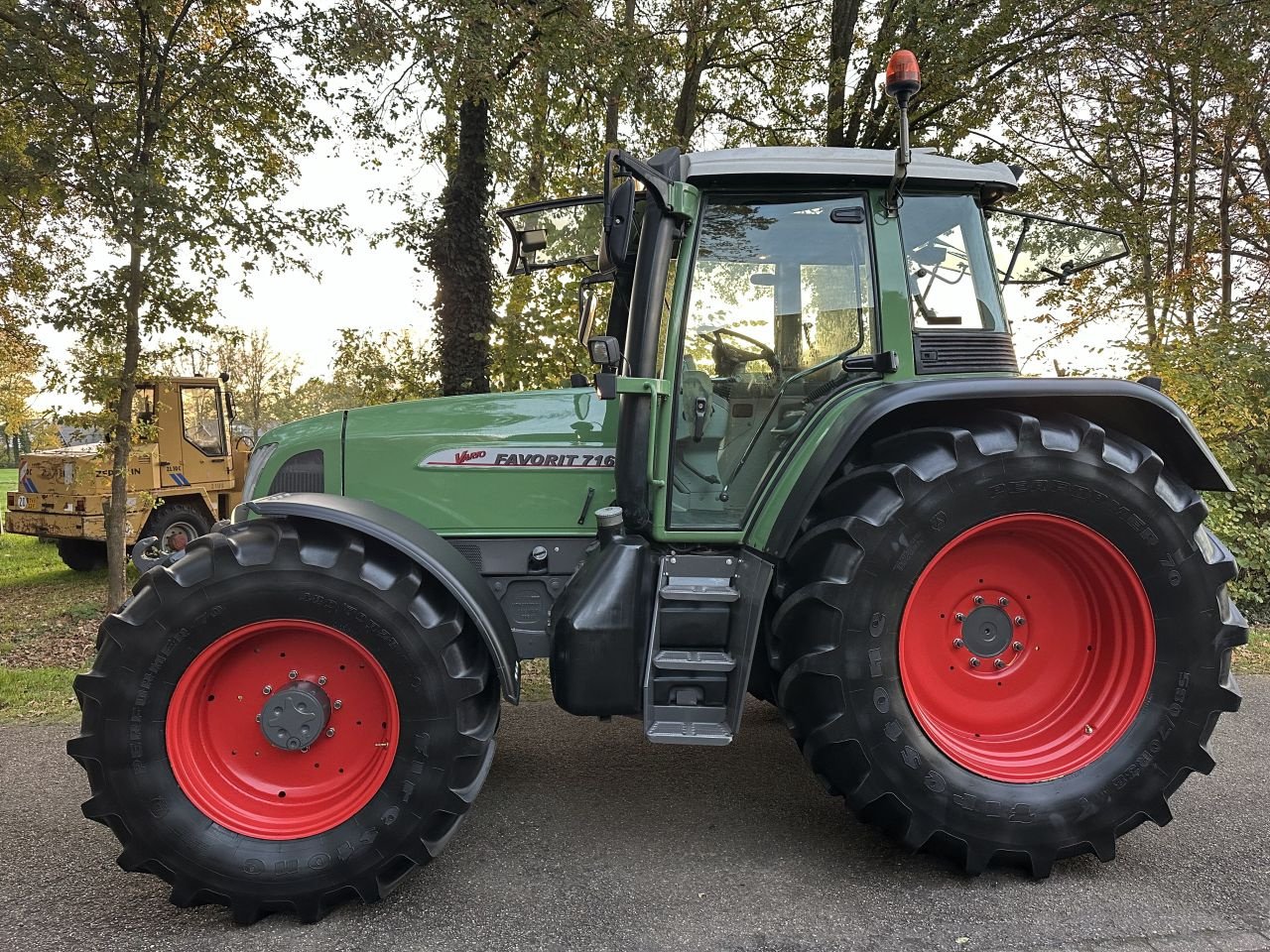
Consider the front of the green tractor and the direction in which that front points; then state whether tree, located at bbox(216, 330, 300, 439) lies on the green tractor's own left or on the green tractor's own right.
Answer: on the green tractor's own right

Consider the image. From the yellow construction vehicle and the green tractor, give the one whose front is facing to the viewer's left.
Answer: the green tractor

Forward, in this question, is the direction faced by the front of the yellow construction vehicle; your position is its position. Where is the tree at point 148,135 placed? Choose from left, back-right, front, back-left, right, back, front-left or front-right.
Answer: back-right

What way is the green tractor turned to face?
to the viewer's left

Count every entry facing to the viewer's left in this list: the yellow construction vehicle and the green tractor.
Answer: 1

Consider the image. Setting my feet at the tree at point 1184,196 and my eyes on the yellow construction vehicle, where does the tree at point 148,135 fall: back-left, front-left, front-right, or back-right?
front-left

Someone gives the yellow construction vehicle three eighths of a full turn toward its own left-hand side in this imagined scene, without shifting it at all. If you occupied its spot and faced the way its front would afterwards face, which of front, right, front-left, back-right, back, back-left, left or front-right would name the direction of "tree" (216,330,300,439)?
right

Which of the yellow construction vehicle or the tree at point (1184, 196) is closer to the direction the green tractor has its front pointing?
the yellow construction vehicle

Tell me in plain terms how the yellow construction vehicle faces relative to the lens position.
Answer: facing away from the viewer and to the right of the viewer

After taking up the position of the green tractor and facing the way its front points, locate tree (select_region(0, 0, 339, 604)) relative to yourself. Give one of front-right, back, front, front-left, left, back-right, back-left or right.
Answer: front-right

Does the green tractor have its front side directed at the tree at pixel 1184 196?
no
